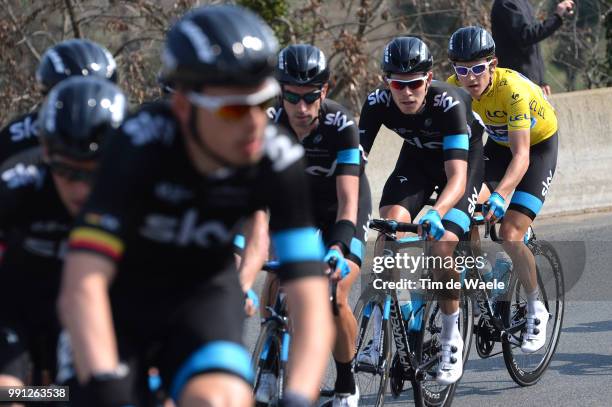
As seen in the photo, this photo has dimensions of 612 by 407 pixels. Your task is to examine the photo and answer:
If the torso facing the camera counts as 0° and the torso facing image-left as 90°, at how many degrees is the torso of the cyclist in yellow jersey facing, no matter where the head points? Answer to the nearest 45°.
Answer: approximately 45°
